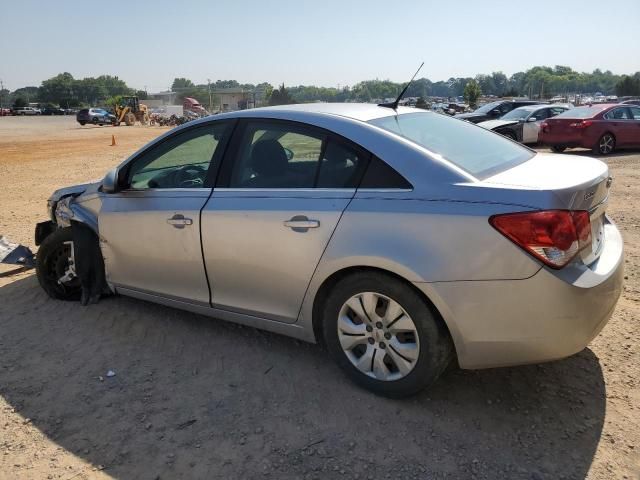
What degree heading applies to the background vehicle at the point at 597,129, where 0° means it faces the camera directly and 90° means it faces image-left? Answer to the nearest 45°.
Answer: approximately 225°

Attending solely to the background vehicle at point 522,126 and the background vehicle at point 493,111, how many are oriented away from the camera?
0

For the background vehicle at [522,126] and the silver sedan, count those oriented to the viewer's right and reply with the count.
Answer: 0

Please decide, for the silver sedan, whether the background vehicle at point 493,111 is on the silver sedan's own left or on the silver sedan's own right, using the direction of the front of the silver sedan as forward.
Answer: on the silver sedan's own right

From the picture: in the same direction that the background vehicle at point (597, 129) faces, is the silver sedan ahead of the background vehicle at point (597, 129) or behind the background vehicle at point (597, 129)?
behind

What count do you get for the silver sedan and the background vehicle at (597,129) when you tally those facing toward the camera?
0

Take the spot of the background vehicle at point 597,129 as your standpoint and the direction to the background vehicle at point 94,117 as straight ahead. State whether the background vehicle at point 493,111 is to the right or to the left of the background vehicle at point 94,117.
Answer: right

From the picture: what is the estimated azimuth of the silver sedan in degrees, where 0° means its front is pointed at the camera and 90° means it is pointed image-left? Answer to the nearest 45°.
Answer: approximately 135°

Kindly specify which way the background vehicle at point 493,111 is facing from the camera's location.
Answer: facing the viewer and to the left of the viewer

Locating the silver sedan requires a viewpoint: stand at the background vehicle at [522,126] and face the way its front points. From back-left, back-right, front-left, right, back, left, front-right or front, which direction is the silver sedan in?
front-left

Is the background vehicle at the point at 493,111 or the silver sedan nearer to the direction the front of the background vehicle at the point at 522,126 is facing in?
the silver sedan

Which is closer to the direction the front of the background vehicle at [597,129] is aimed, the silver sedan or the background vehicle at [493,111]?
the background vehicle

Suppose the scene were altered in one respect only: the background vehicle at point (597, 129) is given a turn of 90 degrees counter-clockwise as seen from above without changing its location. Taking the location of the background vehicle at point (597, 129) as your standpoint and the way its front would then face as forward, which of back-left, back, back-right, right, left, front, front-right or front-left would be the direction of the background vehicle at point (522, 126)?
front

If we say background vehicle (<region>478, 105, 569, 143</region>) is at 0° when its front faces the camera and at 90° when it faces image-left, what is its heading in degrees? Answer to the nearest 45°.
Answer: approximately 45°

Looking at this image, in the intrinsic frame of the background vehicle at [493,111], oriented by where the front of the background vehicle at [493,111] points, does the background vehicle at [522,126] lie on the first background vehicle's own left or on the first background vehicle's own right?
on the first background vehicle's own left
